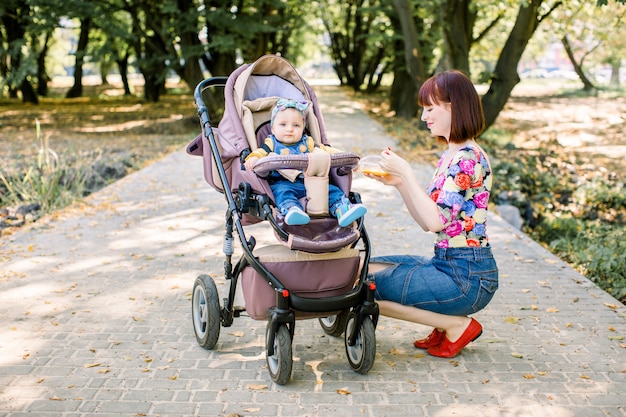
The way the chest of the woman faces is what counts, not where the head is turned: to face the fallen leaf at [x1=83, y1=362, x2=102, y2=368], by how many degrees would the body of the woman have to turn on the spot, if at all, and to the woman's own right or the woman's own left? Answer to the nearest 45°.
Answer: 0° — they already face it

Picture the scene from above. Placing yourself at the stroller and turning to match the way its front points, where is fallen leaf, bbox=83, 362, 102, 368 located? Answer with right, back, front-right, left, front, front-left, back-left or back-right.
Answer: back-right

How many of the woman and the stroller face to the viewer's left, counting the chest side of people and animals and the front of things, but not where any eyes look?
1

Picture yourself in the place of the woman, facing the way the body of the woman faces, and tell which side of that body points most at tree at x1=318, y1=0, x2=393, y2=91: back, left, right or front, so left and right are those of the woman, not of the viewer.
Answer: right

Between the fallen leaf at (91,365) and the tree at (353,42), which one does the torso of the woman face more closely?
the fallen leaf

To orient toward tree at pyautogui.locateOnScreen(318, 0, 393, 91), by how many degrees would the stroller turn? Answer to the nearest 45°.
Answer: approximately 135° to its left

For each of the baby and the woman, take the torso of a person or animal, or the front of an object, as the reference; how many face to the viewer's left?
1

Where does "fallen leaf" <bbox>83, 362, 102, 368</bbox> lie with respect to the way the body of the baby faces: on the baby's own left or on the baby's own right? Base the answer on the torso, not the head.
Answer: on the baby's own right

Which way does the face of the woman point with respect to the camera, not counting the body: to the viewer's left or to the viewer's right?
to the viewer's left

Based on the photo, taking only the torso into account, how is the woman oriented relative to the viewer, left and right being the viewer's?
facing to the left of the viewer

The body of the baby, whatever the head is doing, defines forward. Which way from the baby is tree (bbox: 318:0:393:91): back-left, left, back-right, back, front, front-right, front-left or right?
back-left

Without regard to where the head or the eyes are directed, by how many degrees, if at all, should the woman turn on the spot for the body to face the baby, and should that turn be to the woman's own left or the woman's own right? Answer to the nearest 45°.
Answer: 0° — they already face them

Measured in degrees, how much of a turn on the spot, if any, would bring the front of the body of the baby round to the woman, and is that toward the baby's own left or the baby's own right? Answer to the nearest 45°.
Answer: approximately 45° to the baby's own left
